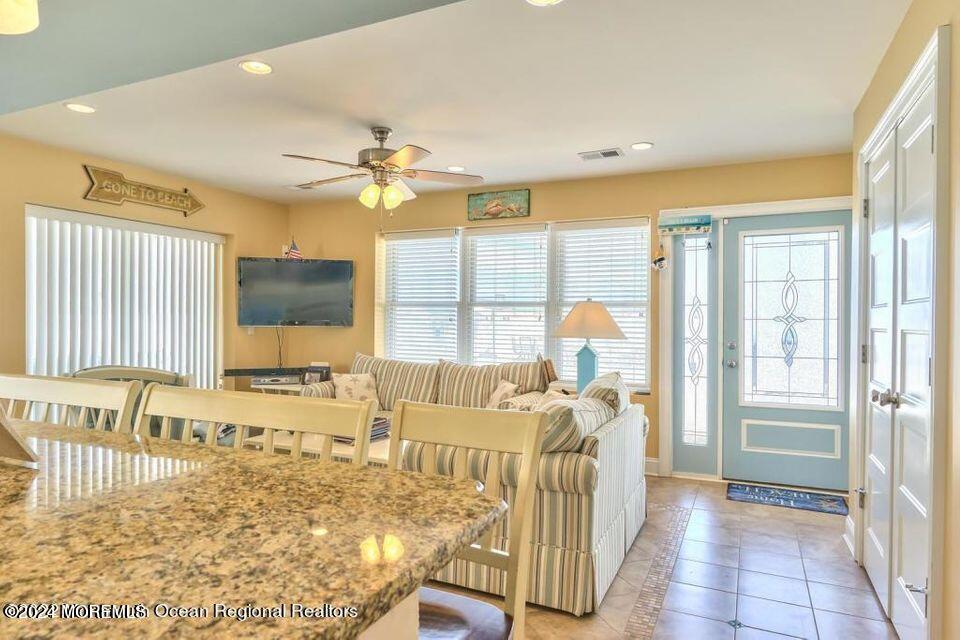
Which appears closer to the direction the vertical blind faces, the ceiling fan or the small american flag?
the ceiling fan

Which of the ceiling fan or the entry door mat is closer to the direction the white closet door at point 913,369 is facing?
the ceiling fan

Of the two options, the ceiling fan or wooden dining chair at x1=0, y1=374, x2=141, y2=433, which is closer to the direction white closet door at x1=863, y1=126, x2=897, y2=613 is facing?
the ceiling fan

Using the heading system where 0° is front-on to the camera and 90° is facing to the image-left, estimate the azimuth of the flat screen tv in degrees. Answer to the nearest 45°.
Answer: approximately 0°

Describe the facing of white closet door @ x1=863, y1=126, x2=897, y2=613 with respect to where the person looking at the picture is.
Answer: facing to the left of the viewer

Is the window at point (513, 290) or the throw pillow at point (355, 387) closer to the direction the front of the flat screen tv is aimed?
the throw pillow

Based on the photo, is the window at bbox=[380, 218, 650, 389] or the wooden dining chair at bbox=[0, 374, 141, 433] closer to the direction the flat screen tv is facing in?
the wooden dining chair

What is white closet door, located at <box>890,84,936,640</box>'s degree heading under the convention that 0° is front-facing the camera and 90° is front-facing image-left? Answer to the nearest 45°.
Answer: approximately 90°

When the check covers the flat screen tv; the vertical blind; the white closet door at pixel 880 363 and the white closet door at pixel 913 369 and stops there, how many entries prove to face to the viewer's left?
2
